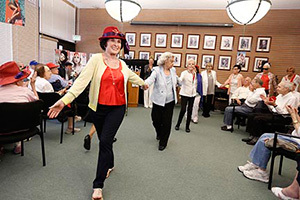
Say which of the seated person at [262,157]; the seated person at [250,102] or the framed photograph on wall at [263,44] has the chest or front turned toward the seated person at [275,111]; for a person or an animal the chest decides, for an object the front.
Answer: the framed photograph on wall

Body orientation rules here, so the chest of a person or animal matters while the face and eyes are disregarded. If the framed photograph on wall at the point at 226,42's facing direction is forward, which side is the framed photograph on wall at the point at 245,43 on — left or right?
on its left

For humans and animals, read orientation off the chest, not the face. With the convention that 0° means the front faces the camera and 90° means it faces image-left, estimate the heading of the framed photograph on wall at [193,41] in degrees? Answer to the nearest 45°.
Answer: approximately 0°

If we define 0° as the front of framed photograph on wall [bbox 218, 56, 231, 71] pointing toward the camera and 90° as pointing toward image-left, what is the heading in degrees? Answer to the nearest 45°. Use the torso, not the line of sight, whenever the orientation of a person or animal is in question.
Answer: approximately 0°

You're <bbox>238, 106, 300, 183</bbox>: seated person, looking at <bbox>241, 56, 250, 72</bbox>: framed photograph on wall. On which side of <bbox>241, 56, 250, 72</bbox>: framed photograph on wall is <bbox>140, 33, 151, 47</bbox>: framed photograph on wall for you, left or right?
left

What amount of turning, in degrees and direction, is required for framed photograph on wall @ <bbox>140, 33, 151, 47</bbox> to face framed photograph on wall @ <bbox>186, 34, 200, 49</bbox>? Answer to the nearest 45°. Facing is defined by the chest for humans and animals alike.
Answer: approximately 90° to its left

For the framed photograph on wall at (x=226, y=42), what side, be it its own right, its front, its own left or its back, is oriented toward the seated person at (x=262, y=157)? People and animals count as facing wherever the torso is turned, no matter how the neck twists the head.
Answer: front

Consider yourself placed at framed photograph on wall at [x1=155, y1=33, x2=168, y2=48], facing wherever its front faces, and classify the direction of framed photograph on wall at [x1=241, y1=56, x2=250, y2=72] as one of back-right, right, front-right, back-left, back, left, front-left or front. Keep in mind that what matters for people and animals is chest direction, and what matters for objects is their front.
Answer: left

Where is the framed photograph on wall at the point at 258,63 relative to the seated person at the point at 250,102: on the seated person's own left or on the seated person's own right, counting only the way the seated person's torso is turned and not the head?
on the seated person's own right

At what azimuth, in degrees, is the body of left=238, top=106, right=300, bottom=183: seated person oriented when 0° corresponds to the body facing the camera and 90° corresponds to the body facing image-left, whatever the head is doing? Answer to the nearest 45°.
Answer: approximately 90°
